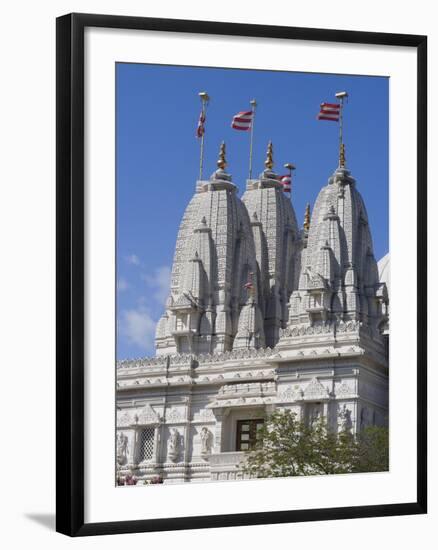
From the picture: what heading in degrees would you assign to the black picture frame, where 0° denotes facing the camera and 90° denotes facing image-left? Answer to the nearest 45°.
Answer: approximately 315°
